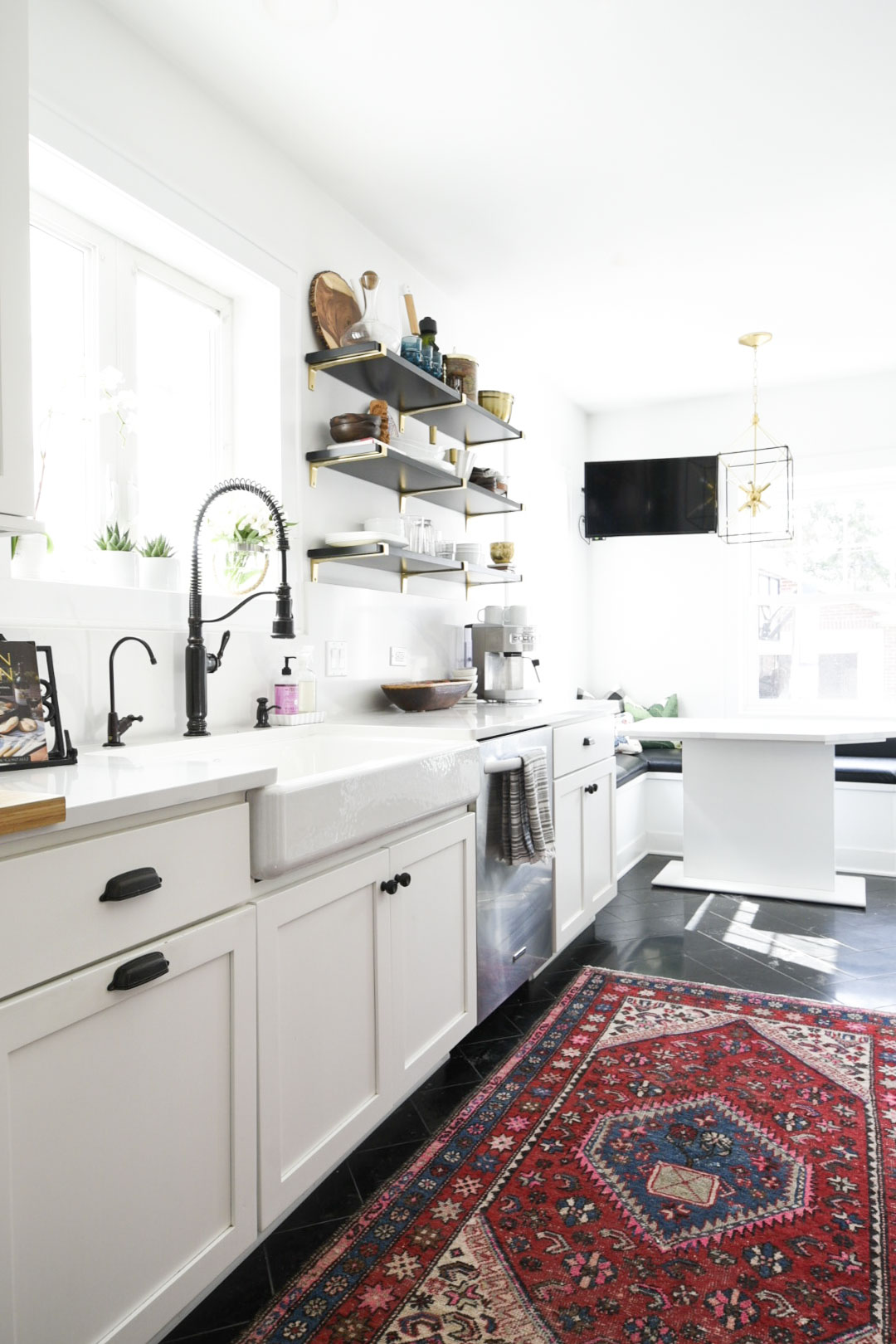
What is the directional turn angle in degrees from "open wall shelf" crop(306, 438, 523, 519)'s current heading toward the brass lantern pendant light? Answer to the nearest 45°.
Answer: approximately 90° to its left

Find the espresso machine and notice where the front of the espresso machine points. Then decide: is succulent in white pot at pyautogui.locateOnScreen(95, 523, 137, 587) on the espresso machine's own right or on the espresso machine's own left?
on the espresso machine's own right

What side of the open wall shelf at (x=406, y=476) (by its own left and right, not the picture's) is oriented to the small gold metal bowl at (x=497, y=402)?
left

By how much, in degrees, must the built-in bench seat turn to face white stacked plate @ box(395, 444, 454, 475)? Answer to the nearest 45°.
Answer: approximately 45° to its right

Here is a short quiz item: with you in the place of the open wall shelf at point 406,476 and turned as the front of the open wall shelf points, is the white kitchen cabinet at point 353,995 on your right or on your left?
on your right

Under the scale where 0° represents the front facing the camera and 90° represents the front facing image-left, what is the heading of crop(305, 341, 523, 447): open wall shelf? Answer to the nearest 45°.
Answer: approximately 315°

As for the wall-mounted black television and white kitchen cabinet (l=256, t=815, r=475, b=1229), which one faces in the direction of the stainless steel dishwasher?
the wall-mounted black television

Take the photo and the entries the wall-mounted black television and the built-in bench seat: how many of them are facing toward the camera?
2
